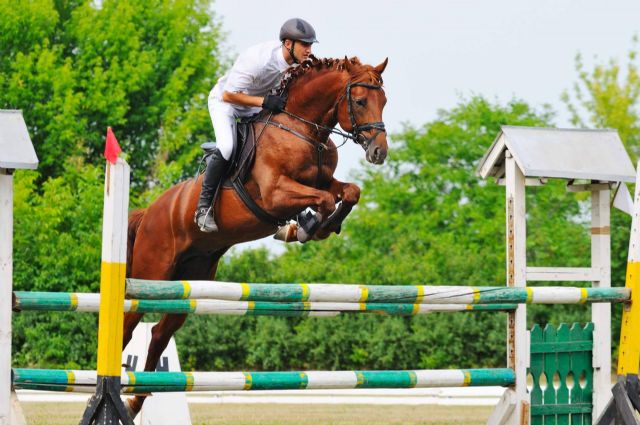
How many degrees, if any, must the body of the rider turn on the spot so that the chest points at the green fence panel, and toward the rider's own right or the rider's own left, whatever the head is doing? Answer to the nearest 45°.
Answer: approximately 45° to the rider's own left

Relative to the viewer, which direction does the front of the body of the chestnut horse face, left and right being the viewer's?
facing the viewer and to the right of the viewer

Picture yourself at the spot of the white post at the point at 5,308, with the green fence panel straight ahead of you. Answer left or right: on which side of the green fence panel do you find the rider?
left

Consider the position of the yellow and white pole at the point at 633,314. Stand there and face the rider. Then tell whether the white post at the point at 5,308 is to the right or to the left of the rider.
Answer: left

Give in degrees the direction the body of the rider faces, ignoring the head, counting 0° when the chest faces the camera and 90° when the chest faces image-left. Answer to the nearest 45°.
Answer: approximately 315°

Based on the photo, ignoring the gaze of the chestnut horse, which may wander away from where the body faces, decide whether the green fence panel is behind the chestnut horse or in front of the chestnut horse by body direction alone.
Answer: in front

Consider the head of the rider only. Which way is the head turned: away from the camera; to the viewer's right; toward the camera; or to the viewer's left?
to the viewer's right

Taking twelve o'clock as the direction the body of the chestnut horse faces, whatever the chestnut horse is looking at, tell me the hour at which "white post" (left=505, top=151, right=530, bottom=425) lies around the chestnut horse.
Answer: The white post is roughly at 11 o'clock from the chestnut horse.

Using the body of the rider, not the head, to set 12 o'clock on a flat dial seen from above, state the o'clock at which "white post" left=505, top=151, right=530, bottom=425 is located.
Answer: The white post is roughly at 11 o'clock from the rider.

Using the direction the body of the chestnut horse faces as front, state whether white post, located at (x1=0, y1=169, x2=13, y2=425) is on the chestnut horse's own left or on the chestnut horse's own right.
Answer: on the chestnut horse's own right

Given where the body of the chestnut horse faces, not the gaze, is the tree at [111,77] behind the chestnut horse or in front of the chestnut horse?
behind
